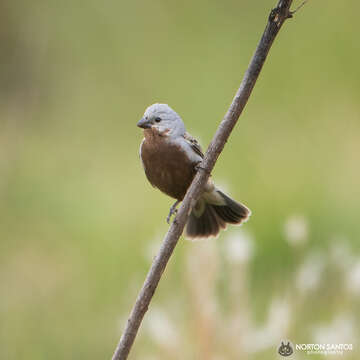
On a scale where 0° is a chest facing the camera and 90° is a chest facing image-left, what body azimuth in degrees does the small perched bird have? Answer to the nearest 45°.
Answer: approximately 45°

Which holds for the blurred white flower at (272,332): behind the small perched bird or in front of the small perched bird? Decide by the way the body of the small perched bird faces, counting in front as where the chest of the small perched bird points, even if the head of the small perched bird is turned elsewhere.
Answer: behind

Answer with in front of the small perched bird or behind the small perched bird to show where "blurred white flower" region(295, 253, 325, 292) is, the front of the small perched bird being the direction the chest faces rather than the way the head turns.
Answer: behind

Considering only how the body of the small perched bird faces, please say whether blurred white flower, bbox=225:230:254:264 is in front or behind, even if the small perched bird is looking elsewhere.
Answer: behind

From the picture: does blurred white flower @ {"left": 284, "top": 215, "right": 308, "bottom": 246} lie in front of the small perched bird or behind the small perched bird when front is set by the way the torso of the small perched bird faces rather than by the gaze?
behind

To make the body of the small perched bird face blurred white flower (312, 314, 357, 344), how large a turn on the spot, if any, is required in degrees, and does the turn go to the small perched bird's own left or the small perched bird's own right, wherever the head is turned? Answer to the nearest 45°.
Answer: approximately 135° to the small perched bird's own left

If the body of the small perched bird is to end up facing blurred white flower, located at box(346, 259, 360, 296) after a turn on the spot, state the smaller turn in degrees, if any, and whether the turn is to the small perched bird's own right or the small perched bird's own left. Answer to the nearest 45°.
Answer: approximately 135° to the small perched bird's own left
